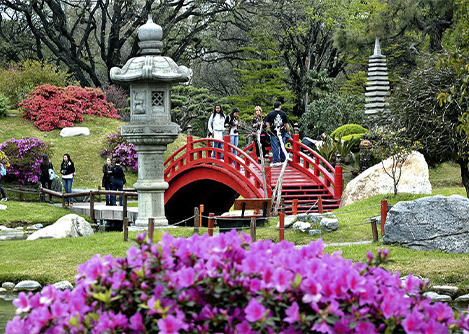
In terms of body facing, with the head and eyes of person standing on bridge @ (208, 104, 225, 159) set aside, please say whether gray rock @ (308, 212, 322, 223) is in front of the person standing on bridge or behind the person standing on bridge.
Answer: in front

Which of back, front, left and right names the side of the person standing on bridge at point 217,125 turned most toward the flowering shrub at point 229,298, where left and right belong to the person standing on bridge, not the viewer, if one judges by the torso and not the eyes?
front

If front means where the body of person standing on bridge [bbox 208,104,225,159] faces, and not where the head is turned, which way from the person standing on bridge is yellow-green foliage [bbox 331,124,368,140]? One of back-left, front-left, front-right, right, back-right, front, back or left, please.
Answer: back-left

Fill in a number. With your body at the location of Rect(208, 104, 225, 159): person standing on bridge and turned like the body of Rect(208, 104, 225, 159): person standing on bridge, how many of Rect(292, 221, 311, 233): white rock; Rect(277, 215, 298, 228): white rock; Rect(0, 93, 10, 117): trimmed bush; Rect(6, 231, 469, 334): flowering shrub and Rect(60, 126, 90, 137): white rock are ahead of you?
3

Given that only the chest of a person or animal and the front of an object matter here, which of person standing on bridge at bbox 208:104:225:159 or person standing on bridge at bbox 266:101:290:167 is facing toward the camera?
person standing on bridge at bbox 208:104:225:159

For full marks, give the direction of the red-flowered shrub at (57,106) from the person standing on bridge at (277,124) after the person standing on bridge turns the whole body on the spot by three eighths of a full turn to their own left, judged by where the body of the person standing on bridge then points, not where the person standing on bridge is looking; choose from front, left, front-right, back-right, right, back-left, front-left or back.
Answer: right

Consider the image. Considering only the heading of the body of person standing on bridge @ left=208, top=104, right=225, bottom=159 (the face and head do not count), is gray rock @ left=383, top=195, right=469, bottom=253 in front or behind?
in front

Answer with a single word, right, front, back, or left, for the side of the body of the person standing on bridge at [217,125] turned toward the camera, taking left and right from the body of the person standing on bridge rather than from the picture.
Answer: front

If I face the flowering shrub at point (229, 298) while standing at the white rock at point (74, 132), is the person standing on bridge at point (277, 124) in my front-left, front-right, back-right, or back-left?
front-left
